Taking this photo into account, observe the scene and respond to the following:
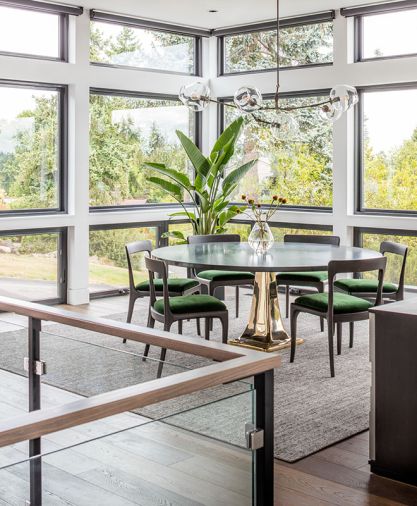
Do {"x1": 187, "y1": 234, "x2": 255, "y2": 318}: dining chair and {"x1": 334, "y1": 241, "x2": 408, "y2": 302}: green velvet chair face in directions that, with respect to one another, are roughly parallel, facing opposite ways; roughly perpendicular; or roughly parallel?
roughly perpendicular

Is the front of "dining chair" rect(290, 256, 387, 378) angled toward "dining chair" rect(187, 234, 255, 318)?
yes

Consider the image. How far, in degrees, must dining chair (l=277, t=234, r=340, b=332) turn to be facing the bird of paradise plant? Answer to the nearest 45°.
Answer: approximately 90° to its right

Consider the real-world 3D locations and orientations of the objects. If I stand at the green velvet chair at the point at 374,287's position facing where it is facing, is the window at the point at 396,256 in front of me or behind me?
behind

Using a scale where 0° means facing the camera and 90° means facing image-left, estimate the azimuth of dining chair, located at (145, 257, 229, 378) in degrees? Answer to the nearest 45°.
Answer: approximately 225°

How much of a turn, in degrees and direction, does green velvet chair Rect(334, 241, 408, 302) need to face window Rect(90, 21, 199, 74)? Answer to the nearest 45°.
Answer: approximately 90° to its right

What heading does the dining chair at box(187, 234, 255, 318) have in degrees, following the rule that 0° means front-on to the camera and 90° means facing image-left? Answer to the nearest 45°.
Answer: approximately 315°

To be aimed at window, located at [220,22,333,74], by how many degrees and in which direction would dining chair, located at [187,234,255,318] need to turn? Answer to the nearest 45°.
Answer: approximately 135° to its left

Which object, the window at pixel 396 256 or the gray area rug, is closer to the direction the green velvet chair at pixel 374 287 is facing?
the gray area rug
